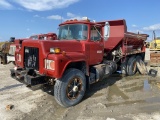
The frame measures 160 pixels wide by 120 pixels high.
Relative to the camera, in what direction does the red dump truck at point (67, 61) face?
facing the viewer and to the left of the viewer
